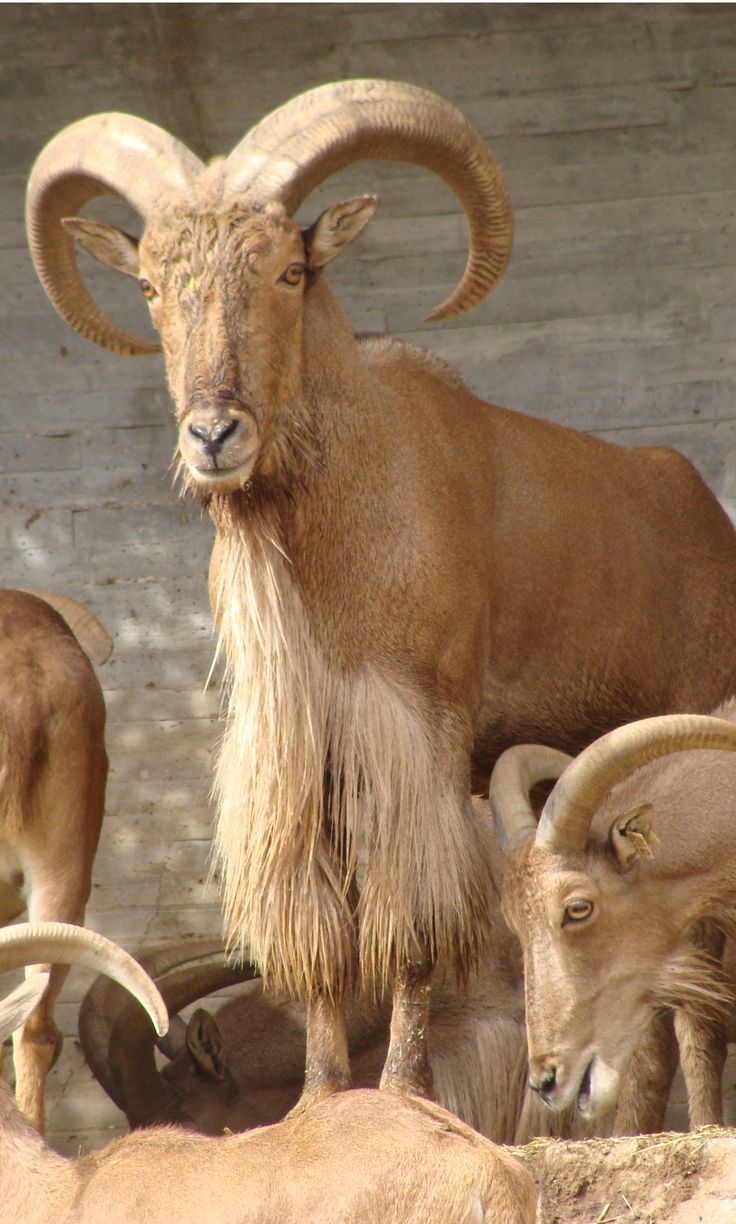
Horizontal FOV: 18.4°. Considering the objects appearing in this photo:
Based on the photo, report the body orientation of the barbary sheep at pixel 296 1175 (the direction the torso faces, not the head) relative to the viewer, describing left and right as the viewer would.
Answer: facing to the left of the viewer

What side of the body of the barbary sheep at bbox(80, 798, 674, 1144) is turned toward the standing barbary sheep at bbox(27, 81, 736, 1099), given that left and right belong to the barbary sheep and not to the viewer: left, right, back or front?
left

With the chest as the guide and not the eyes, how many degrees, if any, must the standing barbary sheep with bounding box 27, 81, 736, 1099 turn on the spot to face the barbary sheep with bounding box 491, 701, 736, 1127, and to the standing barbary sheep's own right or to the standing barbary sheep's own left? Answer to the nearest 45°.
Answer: approximately 135° to the standing barbary sheep's own left

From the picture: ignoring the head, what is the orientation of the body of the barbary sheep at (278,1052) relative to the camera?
to the viewer's left
